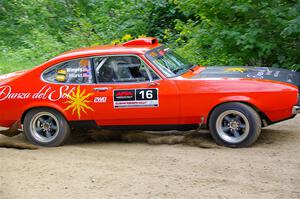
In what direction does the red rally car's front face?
to the viewer's right
